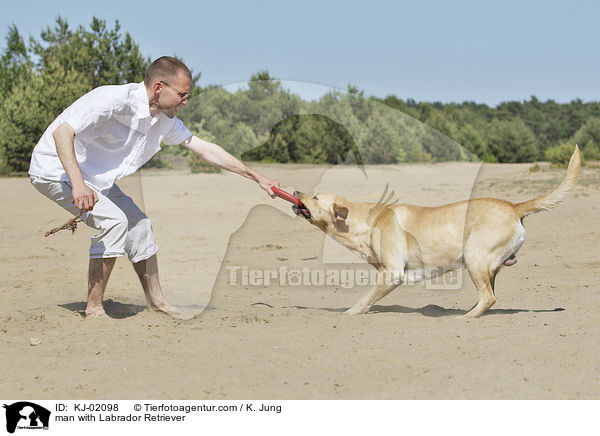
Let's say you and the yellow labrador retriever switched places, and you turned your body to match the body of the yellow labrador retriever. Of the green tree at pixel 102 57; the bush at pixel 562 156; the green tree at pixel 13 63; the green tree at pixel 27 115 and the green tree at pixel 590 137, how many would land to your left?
0

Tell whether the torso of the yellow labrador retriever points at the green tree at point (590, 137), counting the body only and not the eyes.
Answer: no

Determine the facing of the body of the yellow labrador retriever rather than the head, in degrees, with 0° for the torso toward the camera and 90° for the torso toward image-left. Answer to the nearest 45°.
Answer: approximately 90°

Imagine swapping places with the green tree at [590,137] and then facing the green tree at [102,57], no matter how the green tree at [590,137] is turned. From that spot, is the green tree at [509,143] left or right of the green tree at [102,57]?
right

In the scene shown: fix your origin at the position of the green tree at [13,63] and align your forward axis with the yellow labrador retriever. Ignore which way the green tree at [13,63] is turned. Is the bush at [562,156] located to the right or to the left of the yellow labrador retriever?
left

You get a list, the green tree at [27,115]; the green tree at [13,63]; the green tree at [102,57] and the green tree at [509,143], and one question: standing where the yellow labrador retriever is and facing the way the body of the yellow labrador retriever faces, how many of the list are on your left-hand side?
0

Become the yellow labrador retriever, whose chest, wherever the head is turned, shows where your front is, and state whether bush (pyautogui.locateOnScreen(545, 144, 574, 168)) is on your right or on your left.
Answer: on your right

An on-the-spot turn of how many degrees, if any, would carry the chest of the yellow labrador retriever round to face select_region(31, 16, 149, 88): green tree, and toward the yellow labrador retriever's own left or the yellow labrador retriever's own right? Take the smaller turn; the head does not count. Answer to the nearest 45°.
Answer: approximately 45° to the yellow labrador retriever's own right

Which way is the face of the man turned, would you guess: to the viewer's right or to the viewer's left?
to the viewer's right
